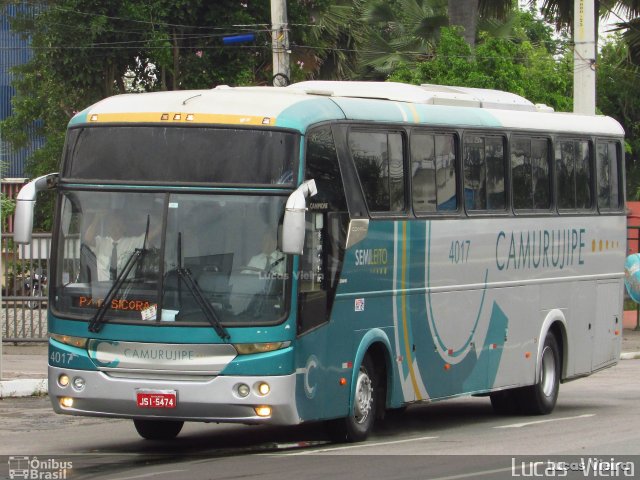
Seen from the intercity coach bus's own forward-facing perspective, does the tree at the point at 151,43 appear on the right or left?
on its right

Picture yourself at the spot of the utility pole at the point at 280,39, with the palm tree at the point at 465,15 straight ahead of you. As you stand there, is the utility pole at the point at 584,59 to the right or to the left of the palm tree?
right

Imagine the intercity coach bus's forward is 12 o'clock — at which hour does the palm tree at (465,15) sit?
The palm tree is roughly at 5 o'clock from the intercity coach bus.

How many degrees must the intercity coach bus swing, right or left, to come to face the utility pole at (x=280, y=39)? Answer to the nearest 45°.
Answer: approximately 135° to its right

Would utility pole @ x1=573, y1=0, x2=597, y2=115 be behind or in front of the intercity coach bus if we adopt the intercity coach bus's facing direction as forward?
behind

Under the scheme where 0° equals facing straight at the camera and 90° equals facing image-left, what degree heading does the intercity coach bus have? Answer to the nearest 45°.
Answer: approximately 45°

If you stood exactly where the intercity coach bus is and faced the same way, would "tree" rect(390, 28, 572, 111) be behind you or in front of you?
behind
